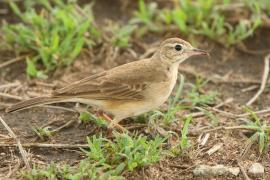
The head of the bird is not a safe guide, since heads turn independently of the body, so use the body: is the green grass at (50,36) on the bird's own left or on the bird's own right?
on the bird's own left

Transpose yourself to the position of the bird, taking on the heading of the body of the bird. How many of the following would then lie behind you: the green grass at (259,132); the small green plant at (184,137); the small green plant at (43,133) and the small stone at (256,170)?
1

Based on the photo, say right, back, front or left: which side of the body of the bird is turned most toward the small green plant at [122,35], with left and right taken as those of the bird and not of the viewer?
left

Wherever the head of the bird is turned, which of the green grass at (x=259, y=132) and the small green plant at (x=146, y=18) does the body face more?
the green grass

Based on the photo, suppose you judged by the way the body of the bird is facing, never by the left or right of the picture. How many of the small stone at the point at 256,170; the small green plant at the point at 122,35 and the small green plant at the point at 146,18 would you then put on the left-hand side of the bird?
2

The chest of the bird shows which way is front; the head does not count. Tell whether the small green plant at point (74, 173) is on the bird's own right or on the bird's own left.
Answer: on the bird's own right

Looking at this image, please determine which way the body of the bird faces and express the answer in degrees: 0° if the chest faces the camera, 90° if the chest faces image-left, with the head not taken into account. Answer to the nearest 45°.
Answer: approximately 270°

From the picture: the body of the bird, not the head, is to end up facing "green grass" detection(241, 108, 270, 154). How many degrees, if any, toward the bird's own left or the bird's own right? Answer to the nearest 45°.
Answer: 0° — it already faces it

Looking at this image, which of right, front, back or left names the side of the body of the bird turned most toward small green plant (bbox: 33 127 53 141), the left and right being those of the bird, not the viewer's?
back

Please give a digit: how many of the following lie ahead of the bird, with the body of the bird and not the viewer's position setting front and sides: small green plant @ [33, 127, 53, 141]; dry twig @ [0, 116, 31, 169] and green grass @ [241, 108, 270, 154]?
1

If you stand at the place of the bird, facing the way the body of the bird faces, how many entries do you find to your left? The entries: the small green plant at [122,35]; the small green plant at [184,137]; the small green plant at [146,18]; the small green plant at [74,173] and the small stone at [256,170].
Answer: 2

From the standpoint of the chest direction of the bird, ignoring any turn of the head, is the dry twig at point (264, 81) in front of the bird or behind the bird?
in front

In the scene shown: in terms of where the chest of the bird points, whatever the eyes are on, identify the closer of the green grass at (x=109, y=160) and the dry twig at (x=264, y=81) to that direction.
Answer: the dry twig
